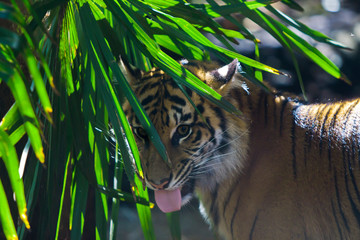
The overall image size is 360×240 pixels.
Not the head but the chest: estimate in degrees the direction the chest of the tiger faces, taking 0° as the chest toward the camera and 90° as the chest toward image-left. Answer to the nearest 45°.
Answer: approximately 90°
